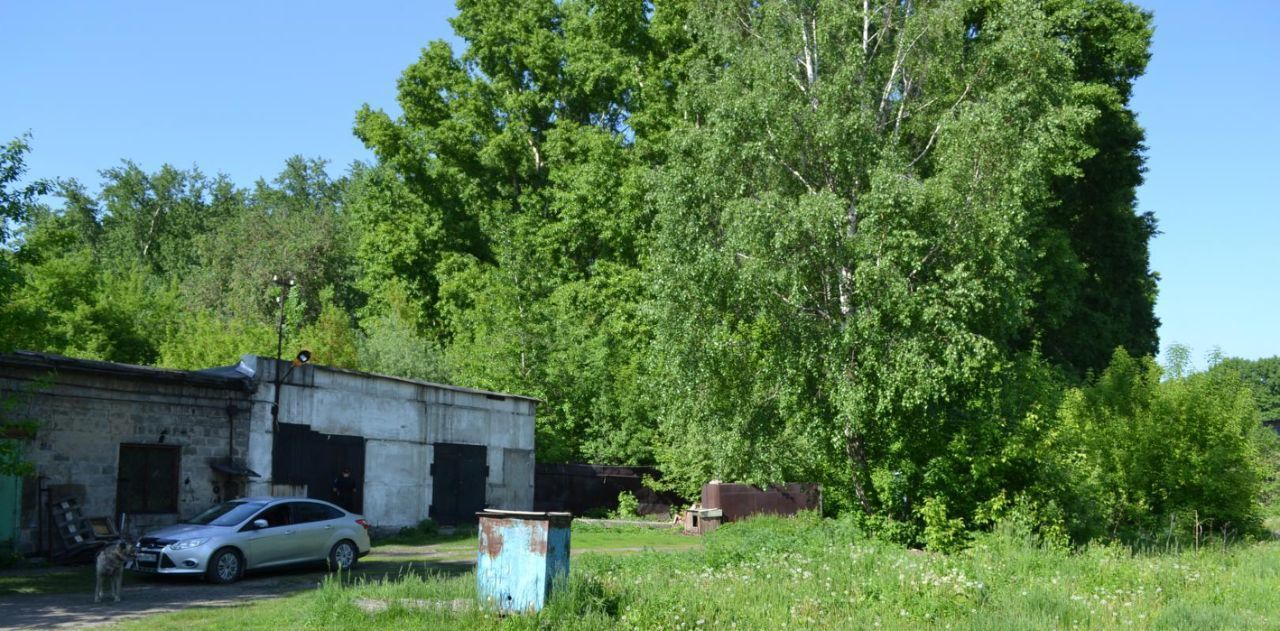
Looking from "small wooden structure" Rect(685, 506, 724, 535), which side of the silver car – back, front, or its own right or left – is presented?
back

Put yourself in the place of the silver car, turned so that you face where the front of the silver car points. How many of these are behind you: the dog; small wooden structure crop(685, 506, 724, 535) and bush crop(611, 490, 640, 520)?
2

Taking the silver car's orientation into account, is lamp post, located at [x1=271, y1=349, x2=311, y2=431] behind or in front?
behind

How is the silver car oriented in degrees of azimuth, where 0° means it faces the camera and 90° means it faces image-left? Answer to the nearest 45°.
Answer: approximately 45°

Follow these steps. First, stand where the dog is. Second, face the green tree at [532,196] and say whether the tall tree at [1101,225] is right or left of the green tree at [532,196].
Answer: right

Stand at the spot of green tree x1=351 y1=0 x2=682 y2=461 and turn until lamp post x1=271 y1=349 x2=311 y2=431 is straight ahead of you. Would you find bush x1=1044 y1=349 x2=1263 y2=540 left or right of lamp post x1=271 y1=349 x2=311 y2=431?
left
